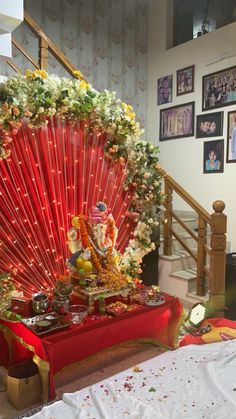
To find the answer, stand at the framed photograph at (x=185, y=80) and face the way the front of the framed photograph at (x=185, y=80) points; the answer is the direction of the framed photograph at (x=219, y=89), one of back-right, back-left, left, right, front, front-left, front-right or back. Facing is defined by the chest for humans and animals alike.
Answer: left

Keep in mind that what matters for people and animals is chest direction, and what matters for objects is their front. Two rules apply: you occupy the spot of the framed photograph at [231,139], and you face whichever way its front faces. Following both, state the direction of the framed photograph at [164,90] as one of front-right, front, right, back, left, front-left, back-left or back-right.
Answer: right

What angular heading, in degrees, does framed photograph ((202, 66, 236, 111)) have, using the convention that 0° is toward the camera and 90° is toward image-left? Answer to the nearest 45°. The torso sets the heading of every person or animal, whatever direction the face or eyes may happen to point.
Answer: approximately 45°

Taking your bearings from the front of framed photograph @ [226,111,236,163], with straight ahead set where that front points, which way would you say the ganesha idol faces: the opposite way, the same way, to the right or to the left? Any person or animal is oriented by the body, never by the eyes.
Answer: to the left

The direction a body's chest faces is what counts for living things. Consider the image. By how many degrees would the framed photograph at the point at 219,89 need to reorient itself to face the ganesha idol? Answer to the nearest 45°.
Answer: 0° — it already faces it

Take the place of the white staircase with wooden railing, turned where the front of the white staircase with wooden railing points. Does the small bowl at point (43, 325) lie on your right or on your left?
on your right

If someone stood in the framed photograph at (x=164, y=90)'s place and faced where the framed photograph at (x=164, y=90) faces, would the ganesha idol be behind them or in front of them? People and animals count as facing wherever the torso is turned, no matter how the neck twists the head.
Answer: in front

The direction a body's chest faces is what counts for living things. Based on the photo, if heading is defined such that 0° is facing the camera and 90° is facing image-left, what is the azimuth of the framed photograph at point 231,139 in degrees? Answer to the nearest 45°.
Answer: approximately 45°

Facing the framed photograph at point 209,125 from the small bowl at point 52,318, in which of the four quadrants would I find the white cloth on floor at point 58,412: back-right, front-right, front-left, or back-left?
back-right

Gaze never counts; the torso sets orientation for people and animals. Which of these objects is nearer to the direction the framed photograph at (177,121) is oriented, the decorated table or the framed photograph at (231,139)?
the decorated table

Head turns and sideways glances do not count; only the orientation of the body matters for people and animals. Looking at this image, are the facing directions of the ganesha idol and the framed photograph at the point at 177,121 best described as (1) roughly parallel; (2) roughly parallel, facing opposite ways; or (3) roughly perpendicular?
roughly perpendicular

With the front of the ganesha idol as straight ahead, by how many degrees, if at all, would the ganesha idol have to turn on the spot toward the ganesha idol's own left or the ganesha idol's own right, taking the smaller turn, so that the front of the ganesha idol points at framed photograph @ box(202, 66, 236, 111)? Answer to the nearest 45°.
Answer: approximately 90° to the ganesha idol's own left

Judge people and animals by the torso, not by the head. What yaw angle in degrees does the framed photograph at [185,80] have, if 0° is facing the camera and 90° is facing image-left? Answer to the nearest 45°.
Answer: approximately 45°

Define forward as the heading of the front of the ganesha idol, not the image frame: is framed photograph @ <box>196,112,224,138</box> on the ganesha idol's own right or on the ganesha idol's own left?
on the ganesha idol's own left

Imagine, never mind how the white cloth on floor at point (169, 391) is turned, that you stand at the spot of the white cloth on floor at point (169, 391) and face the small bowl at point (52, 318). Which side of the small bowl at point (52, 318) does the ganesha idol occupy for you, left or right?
right
